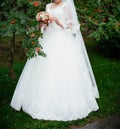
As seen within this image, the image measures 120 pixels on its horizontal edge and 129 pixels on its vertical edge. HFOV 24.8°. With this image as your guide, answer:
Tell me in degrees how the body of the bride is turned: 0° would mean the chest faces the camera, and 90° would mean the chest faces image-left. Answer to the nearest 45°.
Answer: approximately 45°
